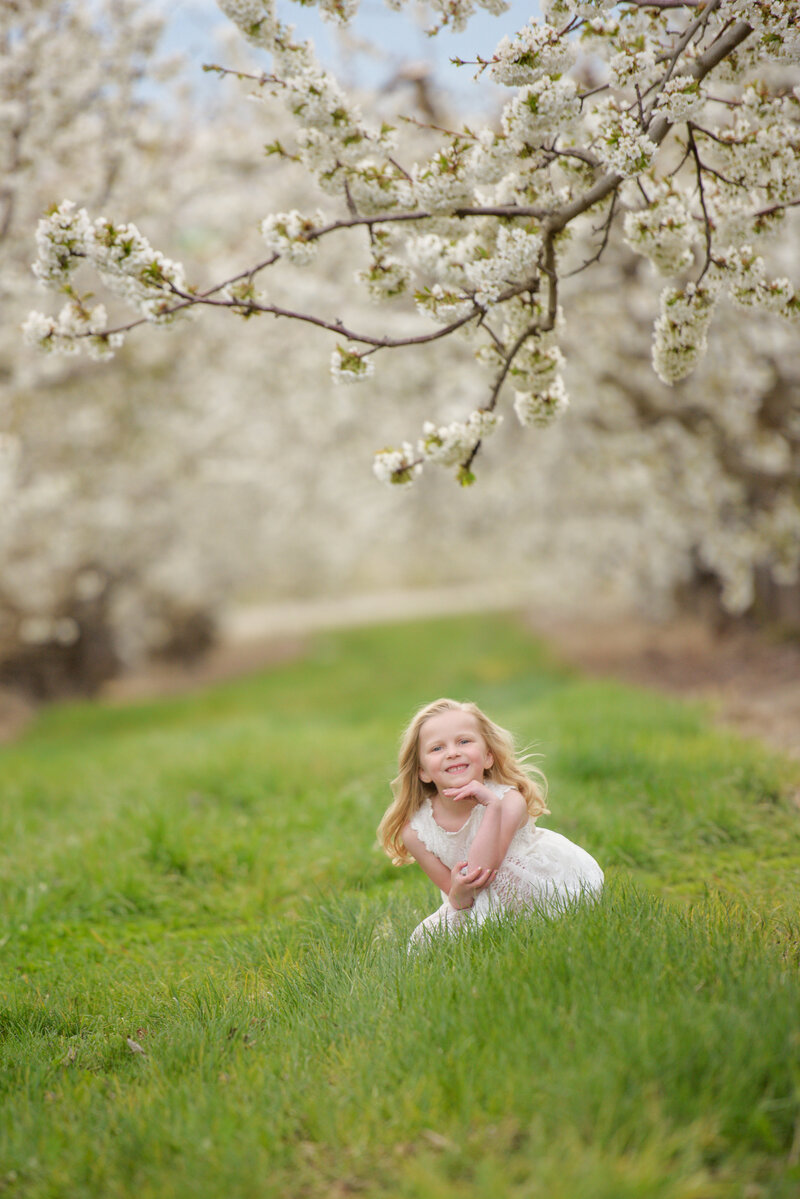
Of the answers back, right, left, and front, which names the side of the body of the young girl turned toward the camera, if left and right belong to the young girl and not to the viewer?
front

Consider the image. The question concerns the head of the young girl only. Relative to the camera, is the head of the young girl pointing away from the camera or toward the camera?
toward the camera
